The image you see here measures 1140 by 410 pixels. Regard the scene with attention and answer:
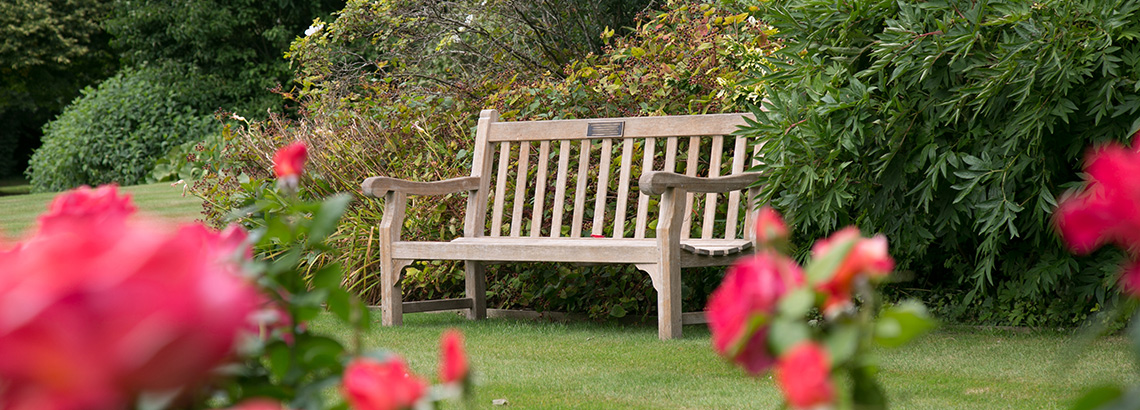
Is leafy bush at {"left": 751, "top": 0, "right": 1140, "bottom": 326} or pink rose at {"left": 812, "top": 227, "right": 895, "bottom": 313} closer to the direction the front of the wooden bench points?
the pink rose

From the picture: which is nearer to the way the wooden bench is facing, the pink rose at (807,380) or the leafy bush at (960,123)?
the pink rose

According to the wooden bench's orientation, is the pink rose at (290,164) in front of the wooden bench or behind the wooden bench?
in front

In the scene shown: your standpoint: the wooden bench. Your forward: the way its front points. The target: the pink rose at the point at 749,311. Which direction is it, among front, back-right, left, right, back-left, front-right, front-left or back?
front-left

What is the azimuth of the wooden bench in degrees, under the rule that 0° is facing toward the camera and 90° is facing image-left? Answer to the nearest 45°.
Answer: approximately 45°

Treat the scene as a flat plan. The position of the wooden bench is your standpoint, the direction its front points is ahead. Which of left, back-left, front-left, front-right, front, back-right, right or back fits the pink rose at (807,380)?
front-left

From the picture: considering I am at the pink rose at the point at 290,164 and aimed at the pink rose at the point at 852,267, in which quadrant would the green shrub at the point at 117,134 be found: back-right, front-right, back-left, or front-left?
back-left

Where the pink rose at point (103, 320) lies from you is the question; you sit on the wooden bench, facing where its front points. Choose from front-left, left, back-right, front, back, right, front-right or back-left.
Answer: front-left

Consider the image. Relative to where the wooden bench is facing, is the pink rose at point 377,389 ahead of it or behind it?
ahead

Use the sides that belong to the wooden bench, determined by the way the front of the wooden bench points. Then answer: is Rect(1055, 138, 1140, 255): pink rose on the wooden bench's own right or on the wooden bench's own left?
on the wooden bench's own left

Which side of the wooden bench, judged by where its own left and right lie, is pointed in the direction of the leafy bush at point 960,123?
left
